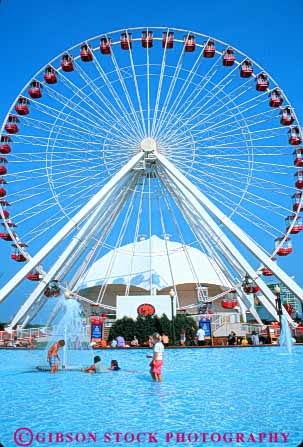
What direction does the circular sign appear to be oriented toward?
toward the camera

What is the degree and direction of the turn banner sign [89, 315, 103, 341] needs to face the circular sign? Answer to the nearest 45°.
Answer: approximately 135° to its left

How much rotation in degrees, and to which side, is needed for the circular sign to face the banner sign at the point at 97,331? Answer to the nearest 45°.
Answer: approximately 45° to its right

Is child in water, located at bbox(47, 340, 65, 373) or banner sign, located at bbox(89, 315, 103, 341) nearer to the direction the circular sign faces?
the child in water

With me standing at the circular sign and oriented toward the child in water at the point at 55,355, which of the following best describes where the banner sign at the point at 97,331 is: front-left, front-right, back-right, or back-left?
front-right

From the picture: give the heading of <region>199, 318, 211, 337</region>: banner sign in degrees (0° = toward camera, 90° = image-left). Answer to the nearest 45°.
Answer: approximately 0°

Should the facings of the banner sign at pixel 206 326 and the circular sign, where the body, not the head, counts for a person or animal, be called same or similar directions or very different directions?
same or similar directions

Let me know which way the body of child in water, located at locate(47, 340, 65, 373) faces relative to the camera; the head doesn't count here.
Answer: to the viewer's right

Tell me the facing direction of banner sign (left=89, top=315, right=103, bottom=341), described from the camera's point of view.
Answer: facing the viewer

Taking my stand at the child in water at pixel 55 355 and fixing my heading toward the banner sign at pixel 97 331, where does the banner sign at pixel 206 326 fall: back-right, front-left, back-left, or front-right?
front-right

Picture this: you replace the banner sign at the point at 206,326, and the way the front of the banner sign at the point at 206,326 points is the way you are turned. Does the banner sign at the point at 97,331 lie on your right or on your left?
on your right
